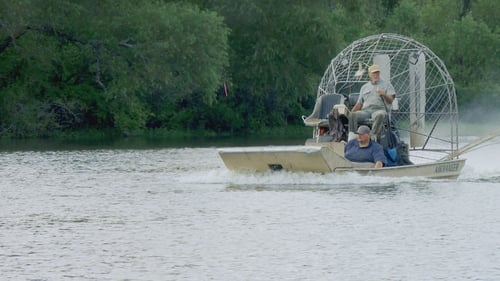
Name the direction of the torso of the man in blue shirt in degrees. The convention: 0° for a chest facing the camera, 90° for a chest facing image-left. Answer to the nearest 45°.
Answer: approximately 45°
